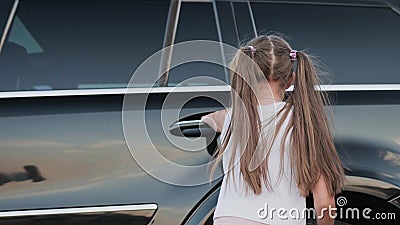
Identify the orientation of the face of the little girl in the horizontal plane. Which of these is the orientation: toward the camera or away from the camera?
away from the camera

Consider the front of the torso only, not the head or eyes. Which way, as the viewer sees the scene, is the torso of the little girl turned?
away from the camera
